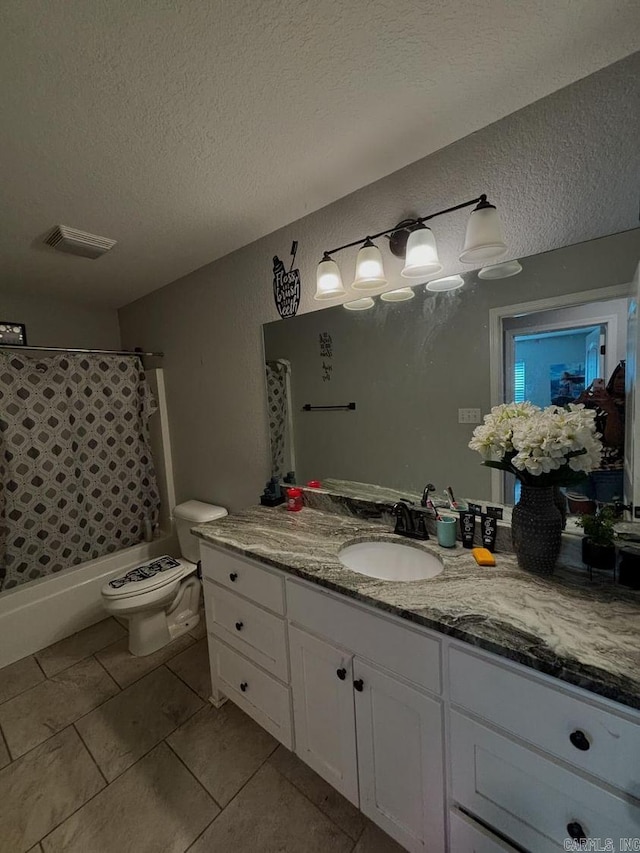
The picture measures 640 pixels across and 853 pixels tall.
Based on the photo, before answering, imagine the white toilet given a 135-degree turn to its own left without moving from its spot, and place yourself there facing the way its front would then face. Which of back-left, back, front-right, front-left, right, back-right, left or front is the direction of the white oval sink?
front-right

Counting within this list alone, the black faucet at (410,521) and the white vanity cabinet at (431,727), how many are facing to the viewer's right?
0

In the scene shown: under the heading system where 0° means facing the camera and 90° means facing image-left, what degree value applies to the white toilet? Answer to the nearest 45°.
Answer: approximately 45°

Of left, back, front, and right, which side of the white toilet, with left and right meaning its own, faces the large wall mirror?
left

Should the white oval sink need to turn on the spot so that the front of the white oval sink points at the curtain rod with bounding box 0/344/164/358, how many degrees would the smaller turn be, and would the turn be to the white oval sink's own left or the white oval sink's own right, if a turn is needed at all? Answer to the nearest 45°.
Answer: approximately 45° to the white oval sink's own right
